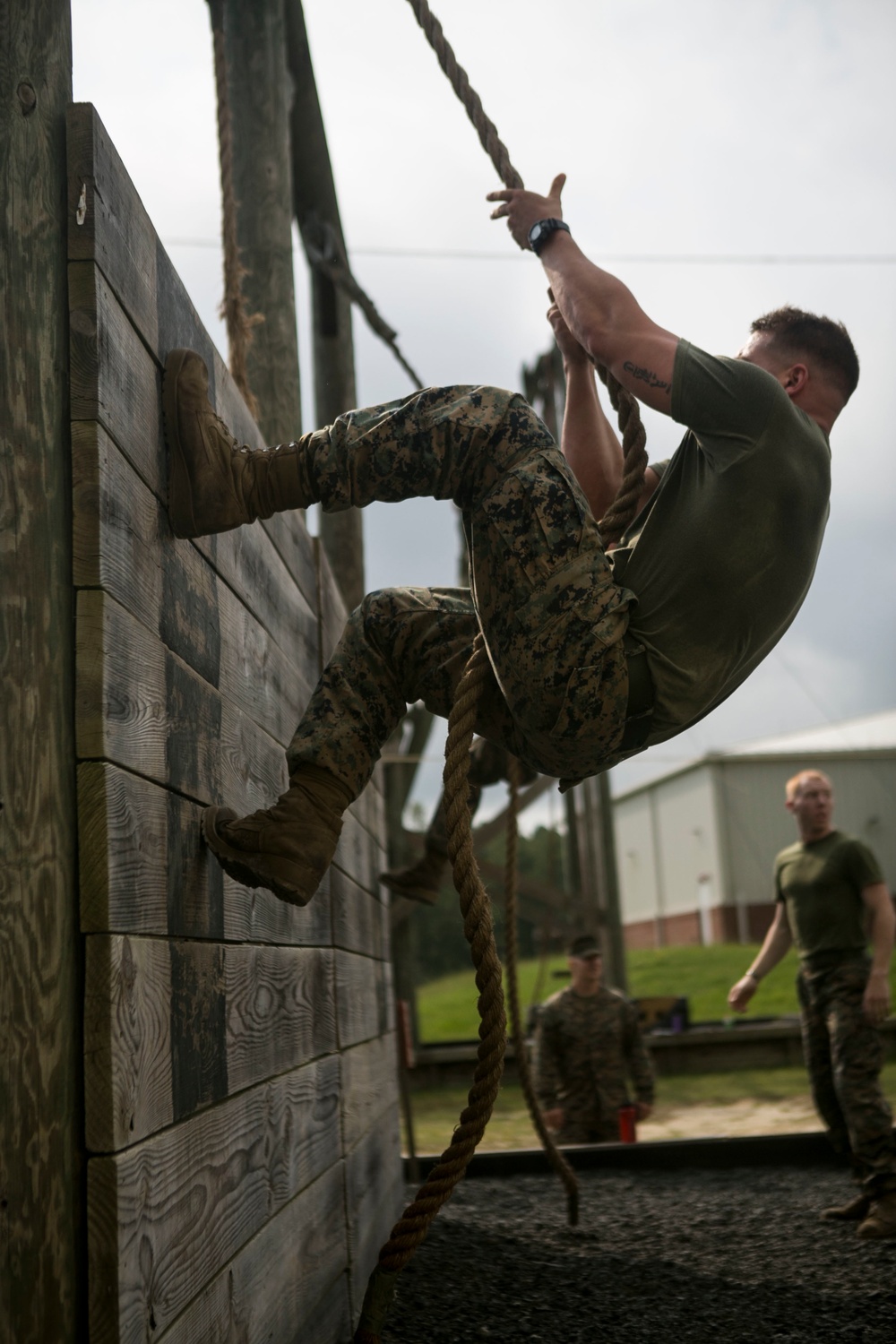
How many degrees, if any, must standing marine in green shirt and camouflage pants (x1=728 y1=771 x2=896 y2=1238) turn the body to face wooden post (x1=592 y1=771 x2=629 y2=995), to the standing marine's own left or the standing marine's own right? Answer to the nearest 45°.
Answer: approximately 135° to the standing marine's own right

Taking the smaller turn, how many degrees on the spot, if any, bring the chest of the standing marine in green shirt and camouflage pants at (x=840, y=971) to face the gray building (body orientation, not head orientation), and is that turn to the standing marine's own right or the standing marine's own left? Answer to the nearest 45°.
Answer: approximately 135° to the standing marine's own right

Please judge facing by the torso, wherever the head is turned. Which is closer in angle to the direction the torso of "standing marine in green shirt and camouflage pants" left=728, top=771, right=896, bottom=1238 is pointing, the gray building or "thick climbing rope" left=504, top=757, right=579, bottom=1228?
the thick climbing rope

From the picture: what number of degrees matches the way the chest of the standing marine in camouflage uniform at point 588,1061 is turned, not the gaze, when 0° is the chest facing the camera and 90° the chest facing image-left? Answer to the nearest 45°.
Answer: approximately 0°

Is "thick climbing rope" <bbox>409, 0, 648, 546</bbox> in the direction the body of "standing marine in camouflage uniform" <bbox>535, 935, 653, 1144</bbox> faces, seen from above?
yes

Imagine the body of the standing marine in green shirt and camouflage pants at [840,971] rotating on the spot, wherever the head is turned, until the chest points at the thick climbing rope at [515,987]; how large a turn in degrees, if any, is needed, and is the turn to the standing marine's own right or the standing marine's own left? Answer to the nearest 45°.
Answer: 0° — they already face it

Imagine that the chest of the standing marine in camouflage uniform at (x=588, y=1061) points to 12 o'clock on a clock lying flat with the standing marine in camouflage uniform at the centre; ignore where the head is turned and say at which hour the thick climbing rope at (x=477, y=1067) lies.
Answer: The thick climbing rope is roughly at 12 o'clock from the standing marine in camouflage uniform.

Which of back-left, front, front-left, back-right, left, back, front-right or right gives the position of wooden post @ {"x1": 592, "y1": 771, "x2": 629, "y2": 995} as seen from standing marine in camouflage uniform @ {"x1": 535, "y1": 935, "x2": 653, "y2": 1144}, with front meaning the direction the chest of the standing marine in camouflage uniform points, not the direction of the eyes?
back

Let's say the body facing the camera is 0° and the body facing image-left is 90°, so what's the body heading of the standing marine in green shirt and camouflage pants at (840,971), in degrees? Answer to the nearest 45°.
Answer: approximately 45°
